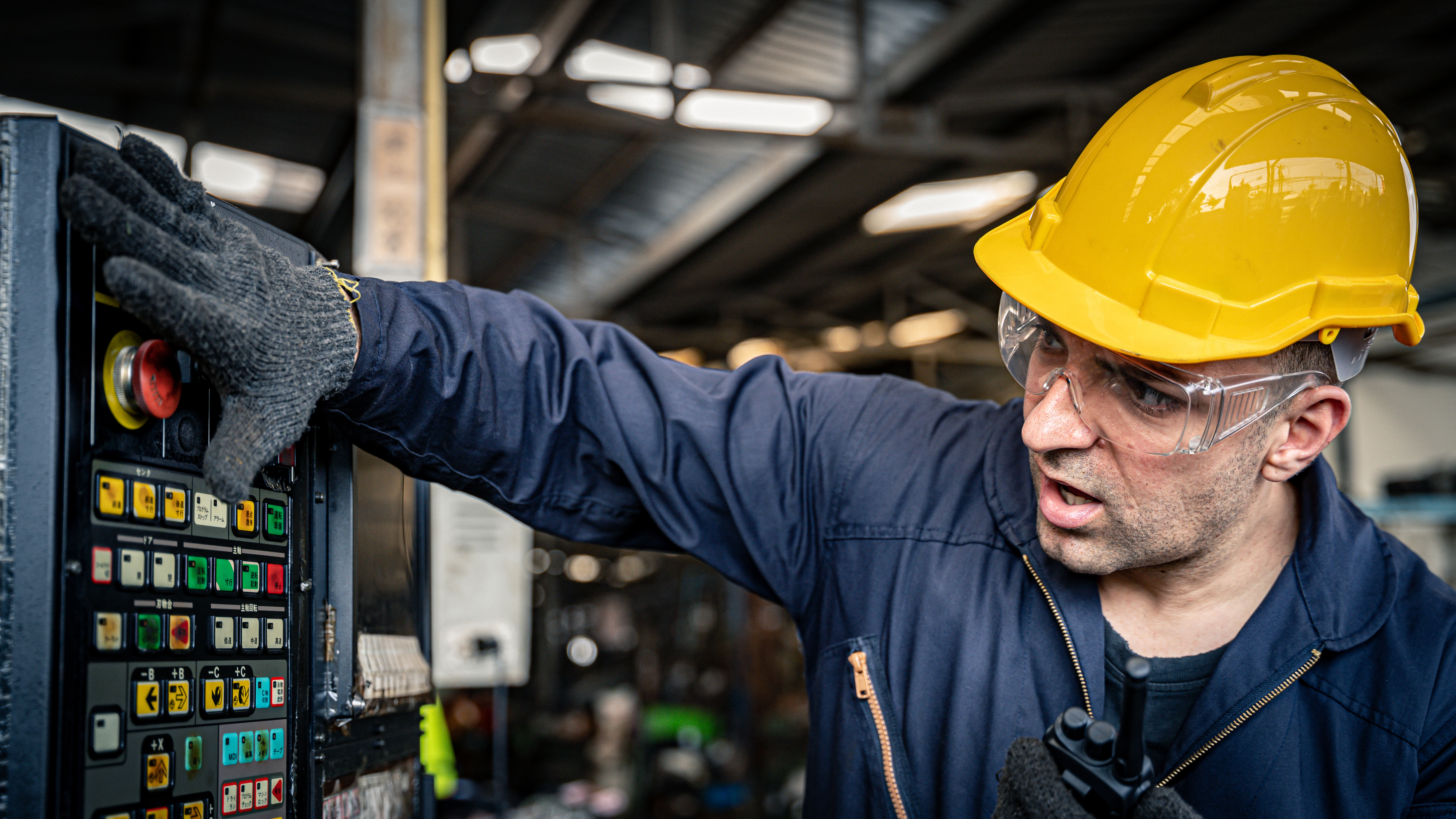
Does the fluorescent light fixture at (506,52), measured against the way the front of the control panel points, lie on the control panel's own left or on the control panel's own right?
on the control panel's own left

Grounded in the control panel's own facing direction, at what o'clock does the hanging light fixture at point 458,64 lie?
The hanging light fixture is roughly at 8 o'clock from the control panel.

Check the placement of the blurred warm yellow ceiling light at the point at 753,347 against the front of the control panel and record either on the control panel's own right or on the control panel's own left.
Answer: on the control panel's own left

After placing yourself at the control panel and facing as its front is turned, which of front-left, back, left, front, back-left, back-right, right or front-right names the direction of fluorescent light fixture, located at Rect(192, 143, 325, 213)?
back-left

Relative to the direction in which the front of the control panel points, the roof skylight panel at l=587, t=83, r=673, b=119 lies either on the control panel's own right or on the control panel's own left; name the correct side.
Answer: on the control panel's own left

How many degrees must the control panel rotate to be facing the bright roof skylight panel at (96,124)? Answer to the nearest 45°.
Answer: approximately 135° to its left
